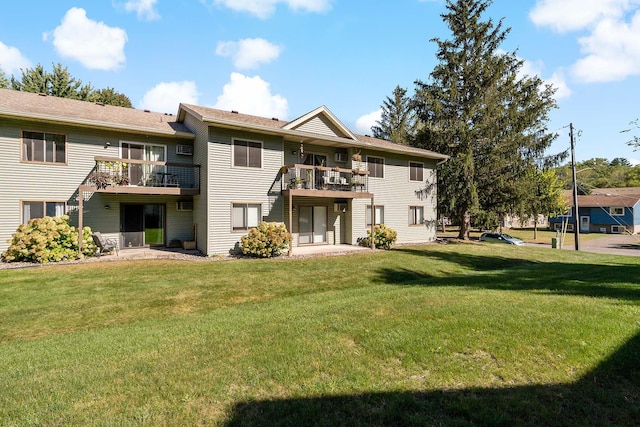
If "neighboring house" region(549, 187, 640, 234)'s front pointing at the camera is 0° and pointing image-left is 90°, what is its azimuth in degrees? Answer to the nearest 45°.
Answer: approximately 0°

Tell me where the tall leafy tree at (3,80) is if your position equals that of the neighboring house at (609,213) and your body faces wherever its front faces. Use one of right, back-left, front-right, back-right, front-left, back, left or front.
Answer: front-right

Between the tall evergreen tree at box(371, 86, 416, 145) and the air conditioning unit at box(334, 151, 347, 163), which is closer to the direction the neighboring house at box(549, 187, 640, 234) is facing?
the air conditioning unit

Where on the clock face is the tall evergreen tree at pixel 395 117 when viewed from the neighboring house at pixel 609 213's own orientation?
The tall evergreen tree is roughly at 2 o'clock from the neighboring house.
